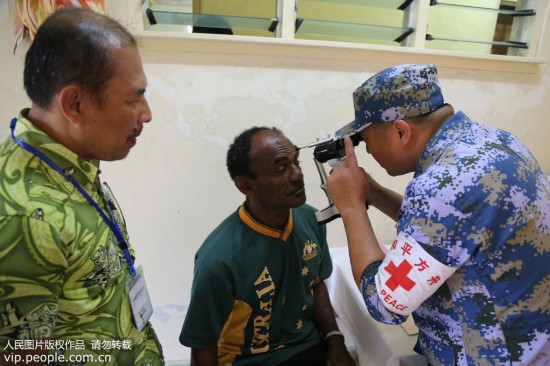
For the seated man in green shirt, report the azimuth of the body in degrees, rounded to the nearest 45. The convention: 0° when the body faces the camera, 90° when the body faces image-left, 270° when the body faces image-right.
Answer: approximately 315°

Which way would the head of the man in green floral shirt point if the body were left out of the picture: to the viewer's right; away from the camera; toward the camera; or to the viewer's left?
to the viewer's right

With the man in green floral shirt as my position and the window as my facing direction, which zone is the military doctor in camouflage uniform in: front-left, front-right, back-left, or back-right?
front-right

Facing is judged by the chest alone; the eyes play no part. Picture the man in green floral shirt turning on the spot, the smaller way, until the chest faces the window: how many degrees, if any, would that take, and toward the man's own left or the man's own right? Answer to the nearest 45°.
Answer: approximately 45° to the man's own left

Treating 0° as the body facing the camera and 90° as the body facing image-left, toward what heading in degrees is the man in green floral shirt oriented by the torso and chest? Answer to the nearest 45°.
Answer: approximately 270°

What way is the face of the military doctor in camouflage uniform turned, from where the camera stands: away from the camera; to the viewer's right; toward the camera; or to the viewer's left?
to the viewer's left
